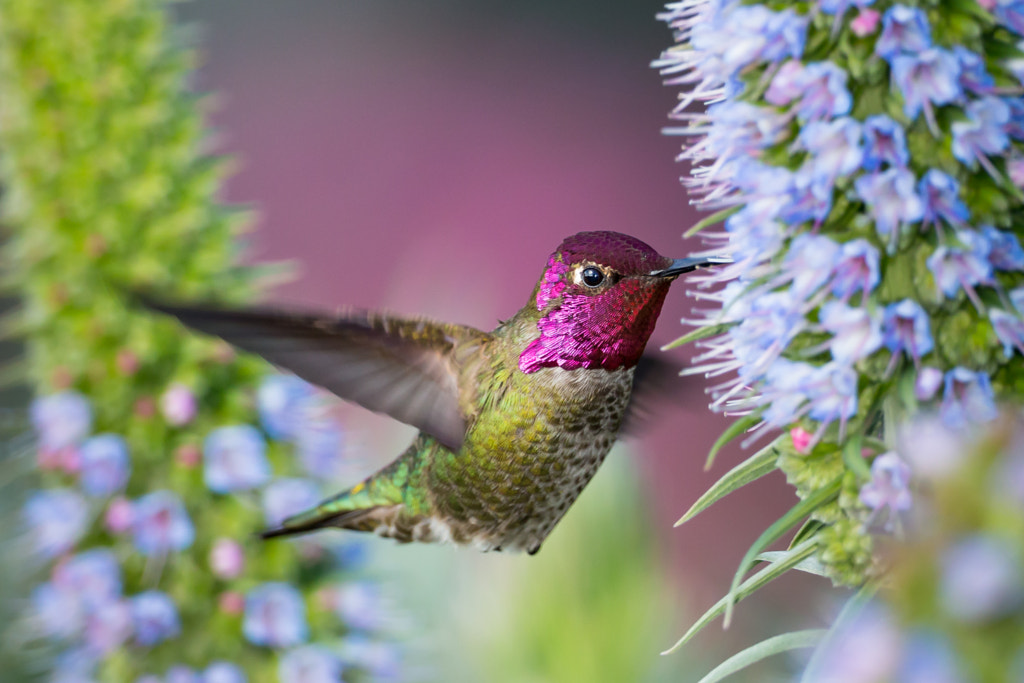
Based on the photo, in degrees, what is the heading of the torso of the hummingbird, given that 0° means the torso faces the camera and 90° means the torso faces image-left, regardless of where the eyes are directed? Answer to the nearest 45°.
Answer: approximately 270°

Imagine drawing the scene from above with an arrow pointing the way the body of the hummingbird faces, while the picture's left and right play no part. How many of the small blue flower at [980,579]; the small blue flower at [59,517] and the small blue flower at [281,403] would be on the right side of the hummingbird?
1

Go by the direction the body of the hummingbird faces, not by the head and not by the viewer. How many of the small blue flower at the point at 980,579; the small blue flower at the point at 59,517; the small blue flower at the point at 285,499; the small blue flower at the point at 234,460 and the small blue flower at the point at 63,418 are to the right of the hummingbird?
1

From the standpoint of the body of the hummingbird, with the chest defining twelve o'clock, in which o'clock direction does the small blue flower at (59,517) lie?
The small blue flower is roughly at 7 o'clock from the hummingbird.

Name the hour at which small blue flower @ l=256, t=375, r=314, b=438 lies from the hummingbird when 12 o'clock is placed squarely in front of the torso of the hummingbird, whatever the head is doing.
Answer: The small blue flower is roughly at 8 o'clock from the hummingbird.

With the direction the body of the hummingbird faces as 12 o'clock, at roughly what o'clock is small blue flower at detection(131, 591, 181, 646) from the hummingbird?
The small blue flower is roughly at 7 o'clock from the hummingbird.

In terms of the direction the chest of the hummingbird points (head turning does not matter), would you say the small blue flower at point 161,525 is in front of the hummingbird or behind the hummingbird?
behind

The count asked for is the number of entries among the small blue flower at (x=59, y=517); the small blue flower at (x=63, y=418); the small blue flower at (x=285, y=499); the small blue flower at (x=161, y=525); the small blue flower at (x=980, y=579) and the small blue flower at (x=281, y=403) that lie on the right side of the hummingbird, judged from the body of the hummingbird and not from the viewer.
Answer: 1

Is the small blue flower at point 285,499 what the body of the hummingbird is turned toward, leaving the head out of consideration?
no

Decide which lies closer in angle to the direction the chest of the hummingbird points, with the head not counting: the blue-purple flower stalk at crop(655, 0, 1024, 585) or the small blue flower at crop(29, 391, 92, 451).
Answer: the blue-purple flower stalk
